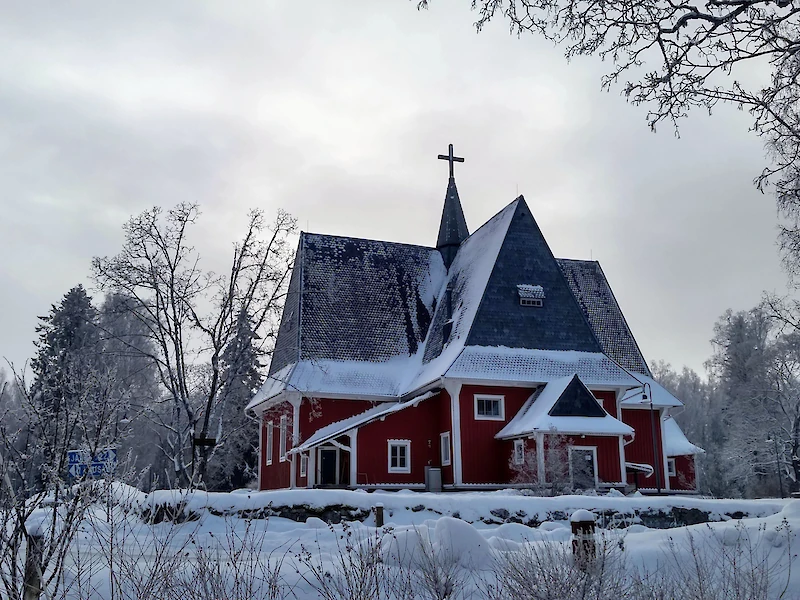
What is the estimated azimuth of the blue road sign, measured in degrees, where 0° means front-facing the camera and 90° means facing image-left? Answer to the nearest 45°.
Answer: approximately 0°

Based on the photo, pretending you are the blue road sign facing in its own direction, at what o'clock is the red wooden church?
The red wooden church is roughly at 7 o'clock from the blue road sign.

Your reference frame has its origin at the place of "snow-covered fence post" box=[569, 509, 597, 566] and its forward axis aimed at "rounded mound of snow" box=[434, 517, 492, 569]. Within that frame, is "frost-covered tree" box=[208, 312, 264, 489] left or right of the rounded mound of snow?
right

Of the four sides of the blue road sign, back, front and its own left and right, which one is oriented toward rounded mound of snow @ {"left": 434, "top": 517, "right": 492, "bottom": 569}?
left

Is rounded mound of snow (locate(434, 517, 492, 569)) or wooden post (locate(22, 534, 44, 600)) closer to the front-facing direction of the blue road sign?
the wooden post

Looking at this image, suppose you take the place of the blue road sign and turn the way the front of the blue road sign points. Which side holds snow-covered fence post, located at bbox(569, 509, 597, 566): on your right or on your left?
on your left
